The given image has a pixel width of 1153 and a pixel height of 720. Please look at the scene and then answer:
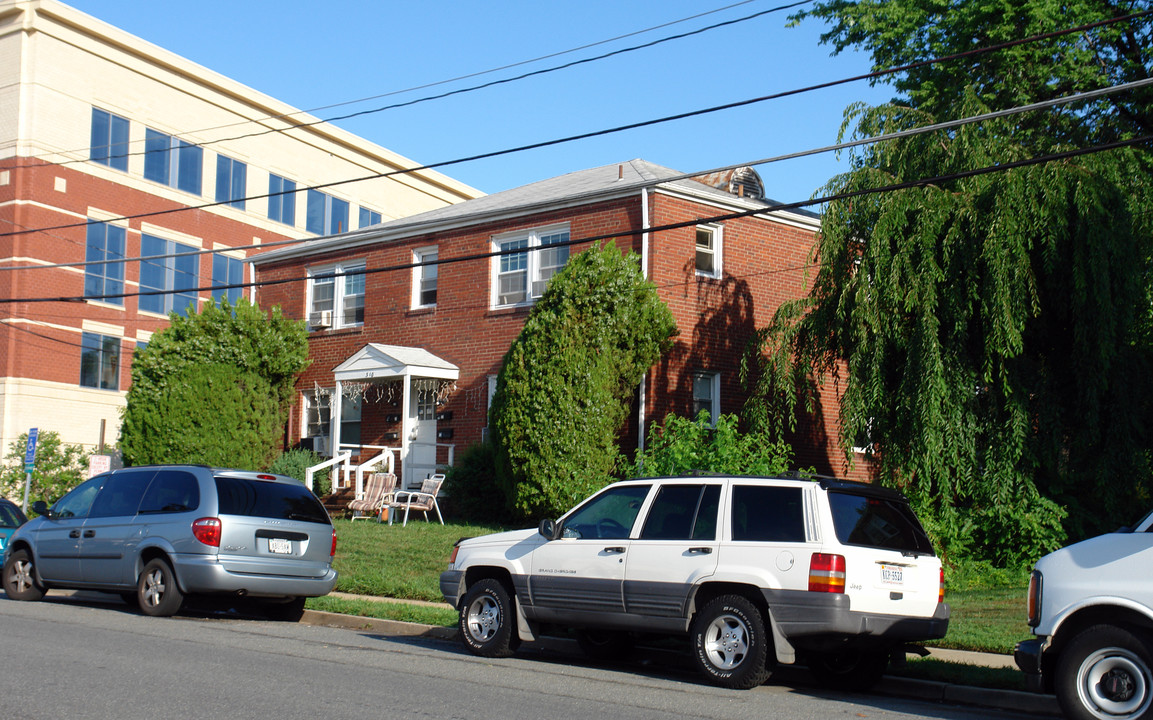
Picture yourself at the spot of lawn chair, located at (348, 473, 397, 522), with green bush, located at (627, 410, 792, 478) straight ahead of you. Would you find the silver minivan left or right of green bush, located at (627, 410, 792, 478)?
right

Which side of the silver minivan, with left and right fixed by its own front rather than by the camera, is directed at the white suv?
back

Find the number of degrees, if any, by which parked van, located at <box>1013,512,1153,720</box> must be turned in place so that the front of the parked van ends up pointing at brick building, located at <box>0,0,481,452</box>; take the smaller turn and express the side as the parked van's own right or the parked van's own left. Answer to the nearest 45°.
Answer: approximately 45° to the parked van's own right

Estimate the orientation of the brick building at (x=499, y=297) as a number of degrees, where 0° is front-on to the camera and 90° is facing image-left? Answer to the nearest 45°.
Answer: approximately 45°

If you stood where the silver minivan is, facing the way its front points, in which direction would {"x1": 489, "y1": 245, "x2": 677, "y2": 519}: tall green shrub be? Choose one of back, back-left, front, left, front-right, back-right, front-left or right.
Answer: right

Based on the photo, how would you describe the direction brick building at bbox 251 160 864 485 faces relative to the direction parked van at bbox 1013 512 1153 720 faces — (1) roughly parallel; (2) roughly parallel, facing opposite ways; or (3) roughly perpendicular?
roughly perpendicular

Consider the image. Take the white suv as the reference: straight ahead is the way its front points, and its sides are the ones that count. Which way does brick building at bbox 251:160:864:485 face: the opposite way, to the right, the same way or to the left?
to the left

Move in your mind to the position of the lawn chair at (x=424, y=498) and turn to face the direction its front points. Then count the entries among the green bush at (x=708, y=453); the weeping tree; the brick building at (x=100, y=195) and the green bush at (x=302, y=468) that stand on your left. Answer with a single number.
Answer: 2

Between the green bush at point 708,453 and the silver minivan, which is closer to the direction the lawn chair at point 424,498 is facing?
the silver minivan

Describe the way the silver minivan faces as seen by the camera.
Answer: facing away from the viewer and to the left of the viewer

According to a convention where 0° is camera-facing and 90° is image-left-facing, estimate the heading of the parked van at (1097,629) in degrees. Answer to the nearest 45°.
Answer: approximately 90°

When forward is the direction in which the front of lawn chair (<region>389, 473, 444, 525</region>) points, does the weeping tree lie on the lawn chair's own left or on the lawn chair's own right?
on the lawn chair's own left

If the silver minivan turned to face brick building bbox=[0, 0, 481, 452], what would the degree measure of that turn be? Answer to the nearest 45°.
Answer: approximately 45° to its right
